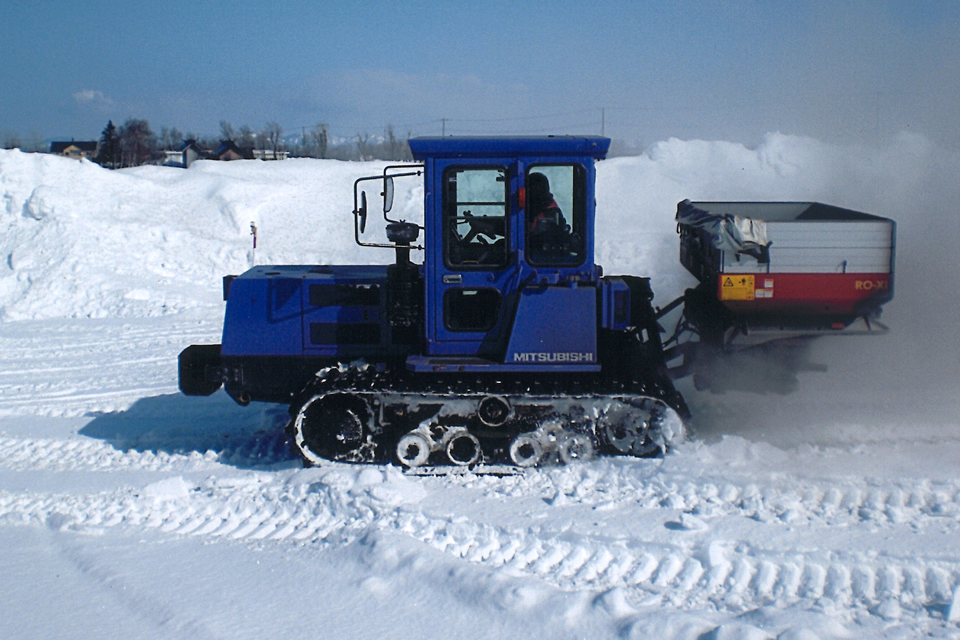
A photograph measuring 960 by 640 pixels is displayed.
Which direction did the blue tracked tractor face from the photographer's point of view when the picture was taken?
facing to the left of the viewer
